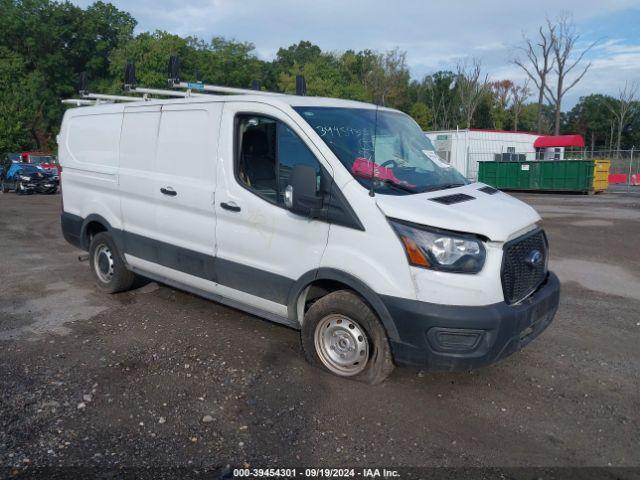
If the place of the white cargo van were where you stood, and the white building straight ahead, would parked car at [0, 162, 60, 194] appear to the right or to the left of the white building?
left

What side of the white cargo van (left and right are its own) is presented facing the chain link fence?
left

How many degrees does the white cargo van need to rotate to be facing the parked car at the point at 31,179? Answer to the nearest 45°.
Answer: approximately 180°

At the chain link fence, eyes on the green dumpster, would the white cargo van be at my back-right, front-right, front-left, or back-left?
front-left

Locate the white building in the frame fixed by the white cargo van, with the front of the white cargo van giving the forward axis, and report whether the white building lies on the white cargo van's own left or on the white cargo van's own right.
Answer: on the white cargo van's own left

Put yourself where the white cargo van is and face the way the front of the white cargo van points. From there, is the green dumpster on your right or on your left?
on your left

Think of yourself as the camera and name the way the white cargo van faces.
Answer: facing the viewer and to the right of the viewer
